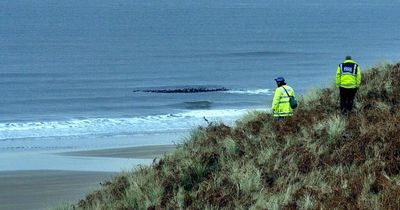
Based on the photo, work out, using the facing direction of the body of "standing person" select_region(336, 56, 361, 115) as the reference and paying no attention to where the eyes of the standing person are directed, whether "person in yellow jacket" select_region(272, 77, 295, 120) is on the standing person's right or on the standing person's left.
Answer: on the standing person's left

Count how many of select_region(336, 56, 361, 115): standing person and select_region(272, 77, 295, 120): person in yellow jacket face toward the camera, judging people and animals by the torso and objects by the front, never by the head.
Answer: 0

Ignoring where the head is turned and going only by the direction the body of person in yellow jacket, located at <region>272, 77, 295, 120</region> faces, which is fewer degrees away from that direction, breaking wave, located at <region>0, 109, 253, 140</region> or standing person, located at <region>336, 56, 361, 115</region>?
the breaking wave

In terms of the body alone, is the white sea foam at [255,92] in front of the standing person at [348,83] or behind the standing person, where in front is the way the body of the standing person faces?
in front

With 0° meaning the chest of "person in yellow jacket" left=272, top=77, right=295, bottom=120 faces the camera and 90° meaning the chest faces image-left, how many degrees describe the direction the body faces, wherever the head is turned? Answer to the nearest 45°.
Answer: approximately 135°

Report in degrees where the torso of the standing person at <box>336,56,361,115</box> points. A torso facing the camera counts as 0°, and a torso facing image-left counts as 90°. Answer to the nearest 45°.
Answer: approximately 180°

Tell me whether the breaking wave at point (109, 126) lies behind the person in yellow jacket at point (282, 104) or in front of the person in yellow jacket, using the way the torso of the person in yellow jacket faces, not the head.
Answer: in front

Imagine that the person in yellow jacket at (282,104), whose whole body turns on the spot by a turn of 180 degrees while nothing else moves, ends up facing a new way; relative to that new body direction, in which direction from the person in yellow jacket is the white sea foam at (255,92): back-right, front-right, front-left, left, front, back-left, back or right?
back-left
